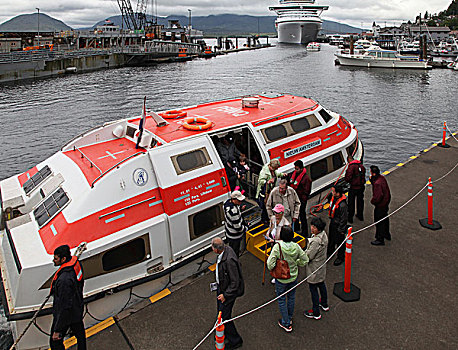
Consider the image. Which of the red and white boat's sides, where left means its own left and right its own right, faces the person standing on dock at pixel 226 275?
right

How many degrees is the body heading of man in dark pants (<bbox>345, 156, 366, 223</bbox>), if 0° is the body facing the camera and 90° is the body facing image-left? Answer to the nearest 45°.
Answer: approximately 135°

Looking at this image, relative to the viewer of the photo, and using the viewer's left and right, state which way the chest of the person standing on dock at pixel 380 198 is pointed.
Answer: facing to the left of the viewer

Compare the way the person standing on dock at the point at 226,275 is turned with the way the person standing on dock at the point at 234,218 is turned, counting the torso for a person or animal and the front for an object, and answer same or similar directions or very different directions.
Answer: very different directions

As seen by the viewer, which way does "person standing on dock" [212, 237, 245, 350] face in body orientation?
to the viewer's left
